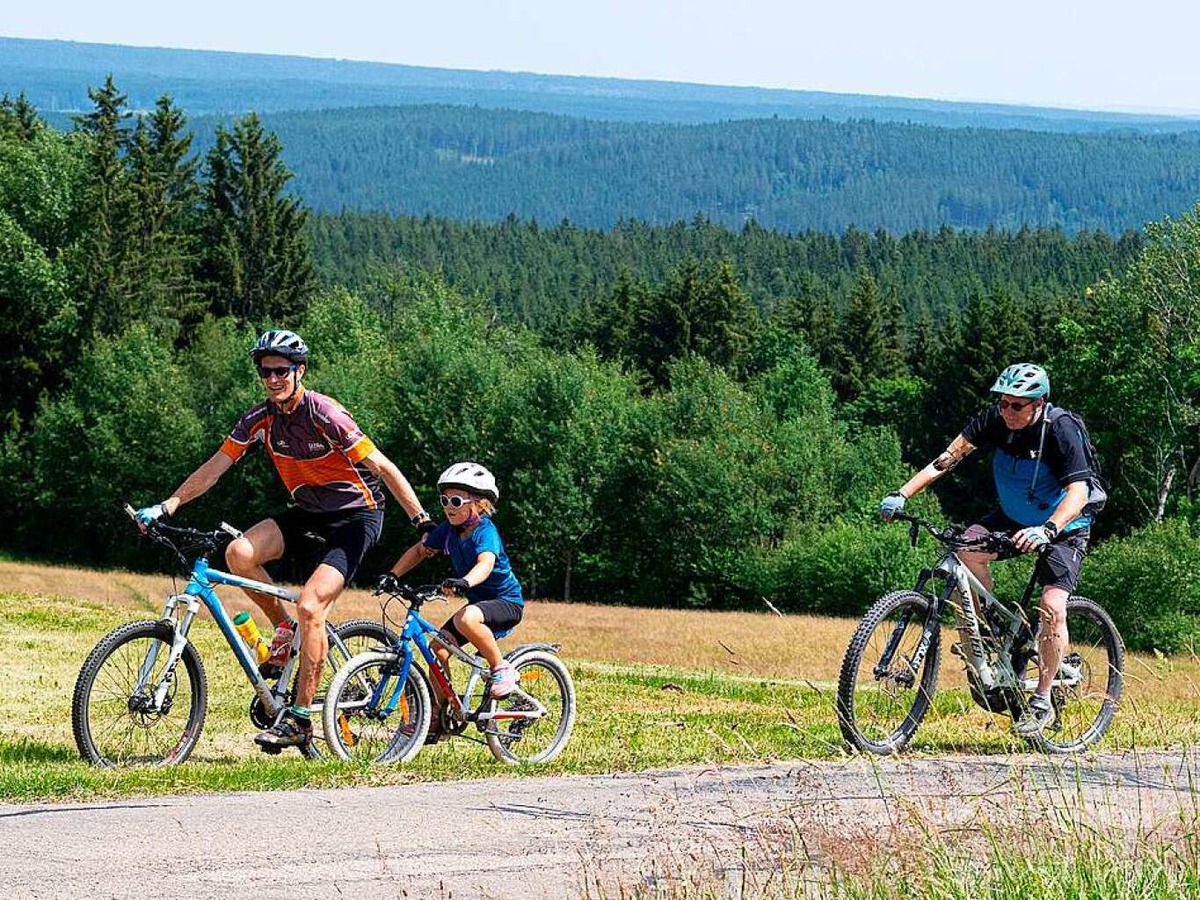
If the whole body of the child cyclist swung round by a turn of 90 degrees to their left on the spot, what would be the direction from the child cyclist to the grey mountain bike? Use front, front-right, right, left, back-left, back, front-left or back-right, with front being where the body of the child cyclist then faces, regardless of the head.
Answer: front-left

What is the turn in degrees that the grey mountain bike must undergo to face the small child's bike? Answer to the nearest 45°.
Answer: approximately 45° to its right

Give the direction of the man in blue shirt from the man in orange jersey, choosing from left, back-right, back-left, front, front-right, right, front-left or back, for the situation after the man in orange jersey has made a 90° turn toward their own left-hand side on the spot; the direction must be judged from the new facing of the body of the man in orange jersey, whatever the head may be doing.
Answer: front-left

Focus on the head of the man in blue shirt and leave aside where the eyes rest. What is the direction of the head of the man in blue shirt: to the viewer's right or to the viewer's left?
to the viewer's left

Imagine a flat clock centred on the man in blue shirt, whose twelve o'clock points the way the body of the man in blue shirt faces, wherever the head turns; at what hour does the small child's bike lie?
The small child's bike is roughly at 1 o'clock from the man in blue shirt.

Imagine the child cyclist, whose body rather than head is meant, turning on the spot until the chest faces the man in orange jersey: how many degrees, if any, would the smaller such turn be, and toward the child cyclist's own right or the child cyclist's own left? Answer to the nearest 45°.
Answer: approximately 45° to the child cyclist's own right

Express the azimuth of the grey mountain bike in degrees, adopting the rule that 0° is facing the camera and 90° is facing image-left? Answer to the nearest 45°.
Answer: approximately 45°

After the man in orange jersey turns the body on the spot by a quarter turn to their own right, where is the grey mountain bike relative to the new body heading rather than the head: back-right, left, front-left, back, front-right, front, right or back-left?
back-right
